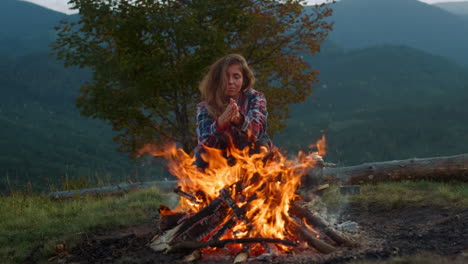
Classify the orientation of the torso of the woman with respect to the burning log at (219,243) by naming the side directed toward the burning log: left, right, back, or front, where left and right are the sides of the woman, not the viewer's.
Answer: front

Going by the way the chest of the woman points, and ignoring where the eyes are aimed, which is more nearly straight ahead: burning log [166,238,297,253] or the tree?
the burning log

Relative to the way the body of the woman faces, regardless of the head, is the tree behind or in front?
behind

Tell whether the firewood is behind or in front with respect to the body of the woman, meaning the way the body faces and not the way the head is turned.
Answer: in front

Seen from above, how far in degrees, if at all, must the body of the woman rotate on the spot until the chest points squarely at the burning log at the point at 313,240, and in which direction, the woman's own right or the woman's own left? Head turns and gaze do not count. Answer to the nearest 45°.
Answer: approximately 45° to the woman's own left

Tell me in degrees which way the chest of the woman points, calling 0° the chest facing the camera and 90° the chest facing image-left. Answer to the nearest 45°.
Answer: approximately 0°

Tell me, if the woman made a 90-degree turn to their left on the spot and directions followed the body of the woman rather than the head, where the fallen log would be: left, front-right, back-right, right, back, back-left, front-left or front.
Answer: front-left

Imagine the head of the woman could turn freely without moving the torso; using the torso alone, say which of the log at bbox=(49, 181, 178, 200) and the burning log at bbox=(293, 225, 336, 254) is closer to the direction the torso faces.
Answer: the burning log

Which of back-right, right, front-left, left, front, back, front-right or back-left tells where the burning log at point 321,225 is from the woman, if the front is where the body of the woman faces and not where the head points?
front-left
